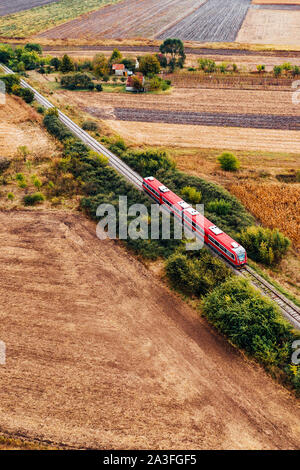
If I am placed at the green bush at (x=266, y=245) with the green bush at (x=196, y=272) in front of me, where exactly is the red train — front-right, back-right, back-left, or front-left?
front-right

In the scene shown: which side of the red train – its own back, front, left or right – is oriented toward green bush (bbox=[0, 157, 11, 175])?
back

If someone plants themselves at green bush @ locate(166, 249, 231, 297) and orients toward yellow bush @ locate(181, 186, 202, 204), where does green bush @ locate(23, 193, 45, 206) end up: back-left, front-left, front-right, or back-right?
front-left

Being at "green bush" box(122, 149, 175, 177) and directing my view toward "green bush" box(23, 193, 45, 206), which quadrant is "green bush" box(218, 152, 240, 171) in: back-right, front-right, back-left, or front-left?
back-left

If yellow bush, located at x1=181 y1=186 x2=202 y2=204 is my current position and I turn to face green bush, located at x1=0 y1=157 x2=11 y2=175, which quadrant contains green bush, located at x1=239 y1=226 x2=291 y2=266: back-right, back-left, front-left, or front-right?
back-left

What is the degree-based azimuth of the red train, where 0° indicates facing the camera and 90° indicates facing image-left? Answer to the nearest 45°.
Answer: approximately 315°

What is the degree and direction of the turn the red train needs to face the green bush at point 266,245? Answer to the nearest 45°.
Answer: approximately 45° to its left

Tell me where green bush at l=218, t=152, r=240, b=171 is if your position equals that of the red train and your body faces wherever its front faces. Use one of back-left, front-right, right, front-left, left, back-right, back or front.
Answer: back-left

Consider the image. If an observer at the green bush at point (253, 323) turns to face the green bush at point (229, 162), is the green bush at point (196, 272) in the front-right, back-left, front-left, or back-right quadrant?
front-left
